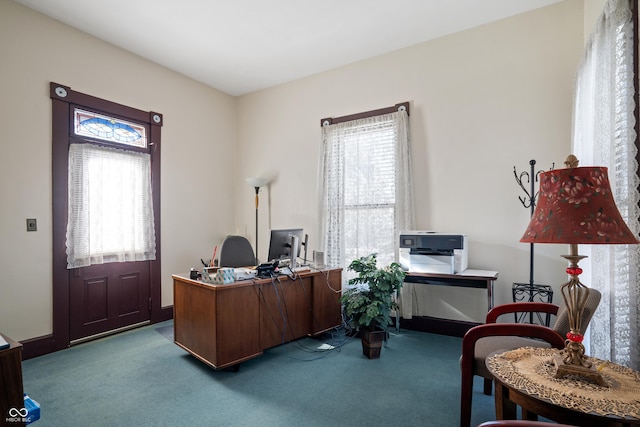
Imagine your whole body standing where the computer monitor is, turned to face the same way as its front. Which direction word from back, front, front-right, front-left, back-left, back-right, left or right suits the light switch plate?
front-left

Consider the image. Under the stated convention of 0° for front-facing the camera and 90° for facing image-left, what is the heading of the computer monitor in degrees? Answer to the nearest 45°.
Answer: approximately 135°

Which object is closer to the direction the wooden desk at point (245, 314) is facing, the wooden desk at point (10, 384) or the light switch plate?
the light switch plate

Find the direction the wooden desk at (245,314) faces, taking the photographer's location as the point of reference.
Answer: facing away from the viewer and to the left of the viewer

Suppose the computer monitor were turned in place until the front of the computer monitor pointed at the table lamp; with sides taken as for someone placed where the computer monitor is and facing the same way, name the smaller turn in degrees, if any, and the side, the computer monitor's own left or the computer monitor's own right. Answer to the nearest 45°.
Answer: approximately 180°

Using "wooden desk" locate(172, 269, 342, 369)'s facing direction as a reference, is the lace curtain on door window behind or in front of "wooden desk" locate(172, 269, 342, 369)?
in front

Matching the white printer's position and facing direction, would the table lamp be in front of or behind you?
in front

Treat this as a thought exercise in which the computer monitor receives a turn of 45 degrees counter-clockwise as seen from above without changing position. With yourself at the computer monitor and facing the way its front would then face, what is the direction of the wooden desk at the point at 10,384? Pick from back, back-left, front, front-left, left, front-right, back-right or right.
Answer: front-left

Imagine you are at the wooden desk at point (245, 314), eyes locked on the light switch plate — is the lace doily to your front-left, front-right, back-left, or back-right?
back-left

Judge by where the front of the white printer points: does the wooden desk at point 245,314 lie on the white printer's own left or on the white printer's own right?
on the white printer's own right

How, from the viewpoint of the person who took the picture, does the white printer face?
facing the viewer

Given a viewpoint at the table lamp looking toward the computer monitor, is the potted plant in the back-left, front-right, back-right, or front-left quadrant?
front-right

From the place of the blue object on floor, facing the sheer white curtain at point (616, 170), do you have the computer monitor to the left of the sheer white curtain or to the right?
left

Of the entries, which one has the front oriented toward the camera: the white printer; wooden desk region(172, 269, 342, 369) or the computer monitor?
the white printer

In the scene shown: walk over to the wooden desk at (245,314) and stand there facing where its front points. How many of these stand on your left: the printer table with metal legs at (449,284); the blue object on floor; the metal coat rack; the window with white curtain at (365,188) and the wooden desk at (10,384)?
2

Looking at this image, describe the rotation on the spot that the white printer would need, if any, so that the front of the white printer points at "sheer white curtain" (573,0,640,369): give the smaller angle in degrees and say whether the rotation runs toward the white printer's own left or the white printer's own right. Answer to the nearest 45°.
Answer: approximately 45° to the white printer's own left

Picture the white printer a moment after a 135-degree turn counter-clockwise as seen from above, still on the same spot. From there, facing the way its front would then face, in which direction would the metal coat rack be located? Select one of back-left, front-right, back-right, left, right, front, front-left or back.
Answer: front-right

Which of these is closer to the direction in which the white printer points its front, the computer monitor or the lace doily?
the lace doily
